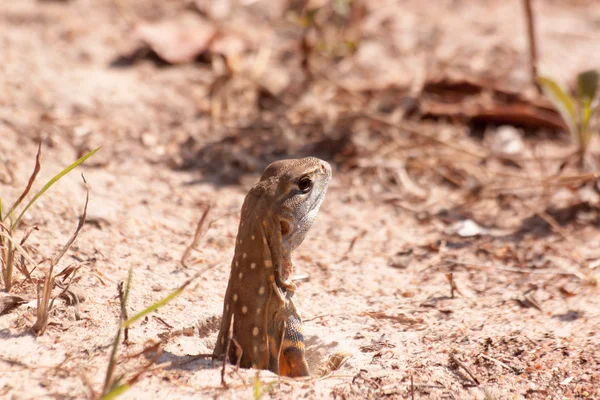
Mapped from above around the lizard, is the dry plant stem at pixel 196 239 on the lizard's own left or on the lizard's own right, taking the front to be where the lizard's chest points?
on the lizard's own left

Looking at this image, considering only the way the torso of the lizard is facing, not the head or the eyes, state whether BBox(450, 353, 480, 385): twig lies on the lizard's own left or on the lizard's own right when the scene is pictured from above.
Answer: on the lizard's own right

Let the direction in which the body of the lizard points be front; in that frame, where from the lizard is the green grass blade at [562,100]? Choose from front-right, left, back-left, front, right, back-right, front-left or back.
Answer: front

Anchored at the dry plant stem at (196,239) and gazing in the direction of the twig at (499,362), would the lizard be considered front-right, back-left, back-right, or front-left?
front-right

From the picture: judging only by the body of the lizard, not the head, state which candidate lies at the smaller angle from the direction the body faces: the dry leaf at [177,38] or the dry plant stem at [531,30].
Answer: the dry plant stem

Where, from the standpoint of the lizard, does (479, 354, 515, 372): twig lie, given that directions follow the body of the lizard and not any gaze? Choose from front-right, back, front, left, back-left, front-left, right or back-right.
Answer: front-right

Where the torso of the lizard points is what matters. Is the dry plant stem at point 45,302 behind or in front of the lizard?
behind

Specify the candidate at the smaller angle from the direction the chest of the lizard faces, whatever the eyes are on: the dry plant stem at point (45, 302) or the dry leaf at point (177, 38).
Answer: the dry leaf

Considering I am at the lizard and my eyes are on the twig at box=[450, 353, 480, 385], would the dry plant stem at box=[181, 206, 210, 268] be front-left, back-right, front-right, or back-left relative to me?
back-left
